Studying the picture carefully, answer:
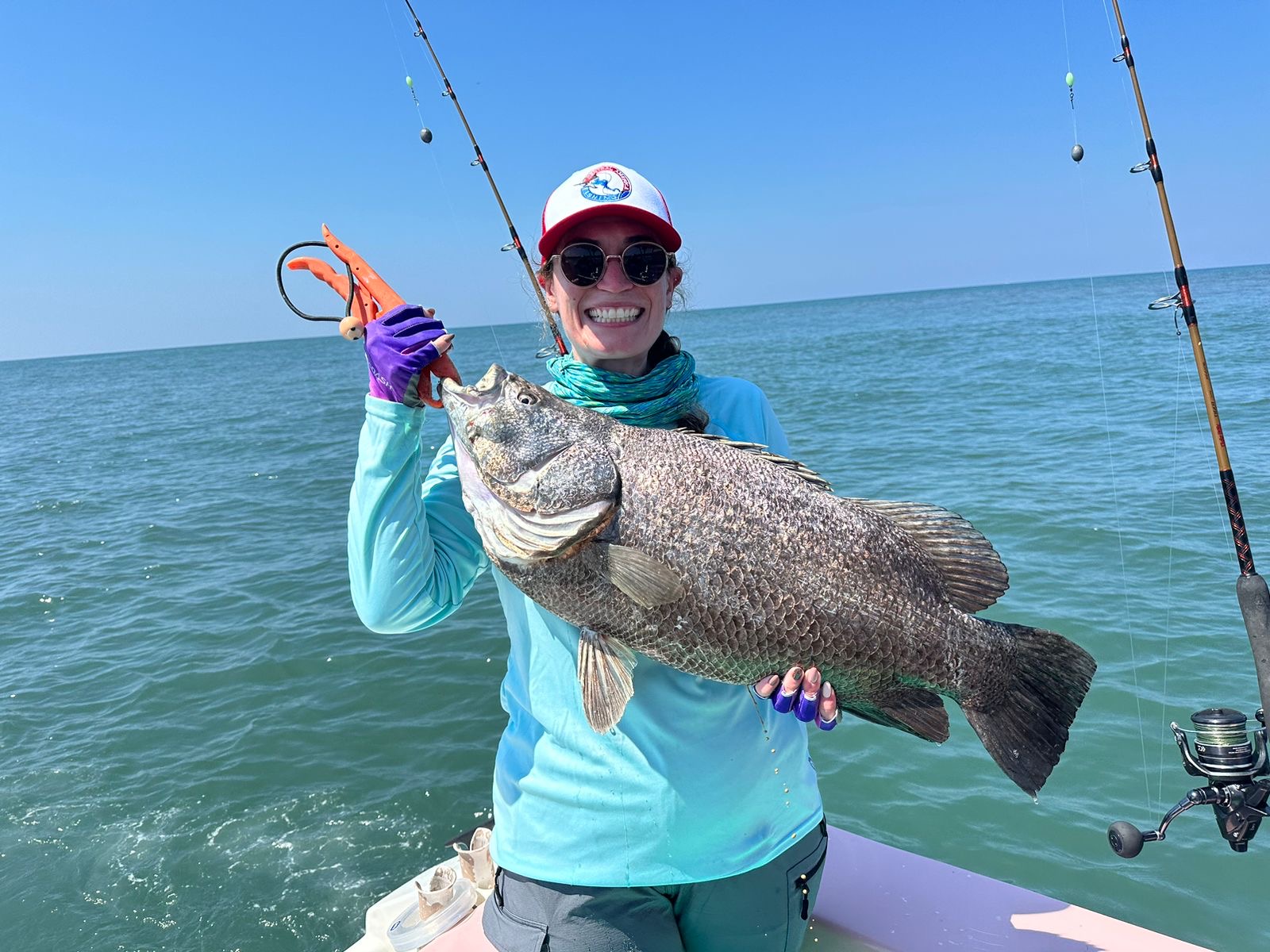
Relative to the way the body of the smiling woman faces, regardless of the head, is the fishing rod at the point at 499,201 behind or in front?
behind

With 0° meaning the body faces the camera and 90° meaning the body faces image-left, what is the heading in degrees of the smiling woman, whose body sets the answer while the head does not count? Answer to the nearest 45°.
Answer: approximately 0°
